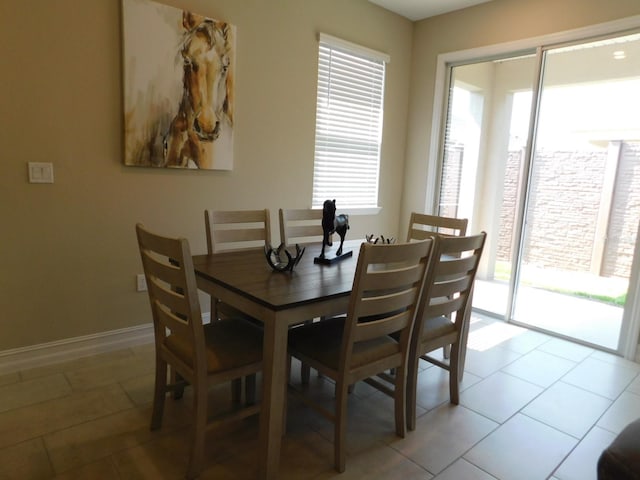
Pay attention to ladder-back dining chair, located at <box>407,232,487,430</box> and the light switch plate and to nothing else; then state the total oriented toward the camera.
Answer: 1

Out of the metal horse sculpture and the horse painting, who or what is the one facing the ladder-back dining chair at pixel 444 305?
the horse painting

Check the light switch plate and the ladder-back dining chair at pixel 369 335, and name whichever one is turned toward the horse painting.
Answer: the ladder-back dining chair

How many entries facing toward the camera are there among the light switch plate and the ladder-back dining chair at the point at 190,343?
1

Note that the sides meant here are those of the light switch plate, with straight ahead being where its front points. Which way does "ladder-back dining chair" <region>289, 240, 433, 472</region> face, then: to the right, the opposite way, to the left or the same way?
the opposite way

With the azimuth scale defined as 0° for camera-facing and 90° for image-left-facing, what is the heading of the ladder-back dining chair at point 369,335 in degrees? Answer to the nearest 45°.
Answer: approximately 135°

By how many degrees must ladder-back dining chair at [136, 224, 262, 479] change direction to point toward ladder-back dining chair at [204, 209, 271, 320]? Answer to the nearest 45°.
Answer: approximately 45° to its left

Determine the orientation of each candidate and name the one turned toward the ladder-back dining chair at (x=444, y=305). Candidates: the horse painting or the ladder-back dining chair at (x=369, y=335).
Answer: the horse painting
